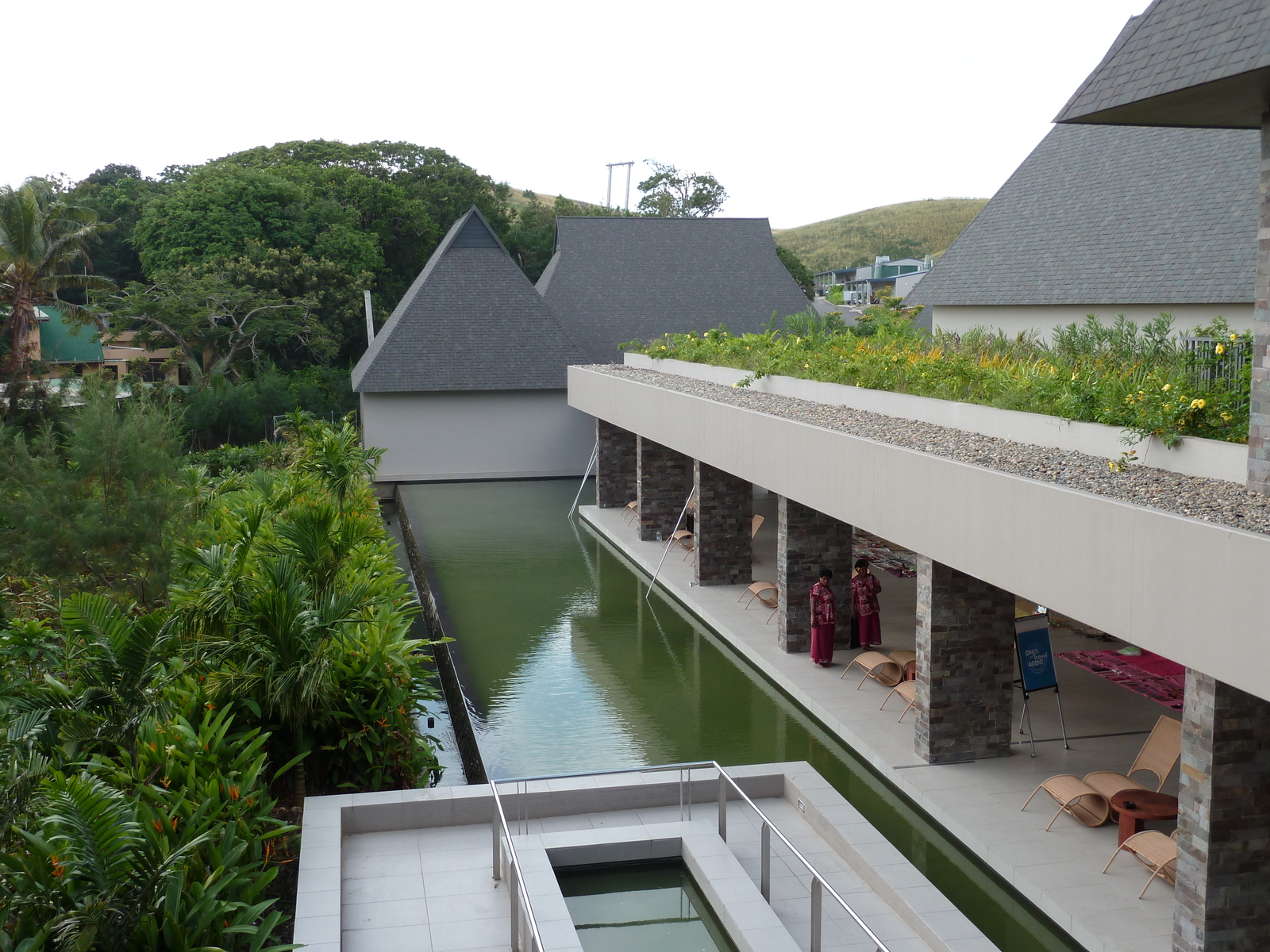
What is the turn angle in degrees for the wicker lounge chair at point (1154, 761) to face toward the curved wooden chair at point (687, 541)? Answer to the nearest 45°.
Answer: approximately 90° to its right

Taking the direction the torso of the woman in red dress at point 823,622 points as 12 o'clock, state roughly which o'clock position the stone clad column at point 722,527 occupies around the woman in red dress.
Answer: The stone clad column is roughly at 7 o'clock from the woman in red dress.

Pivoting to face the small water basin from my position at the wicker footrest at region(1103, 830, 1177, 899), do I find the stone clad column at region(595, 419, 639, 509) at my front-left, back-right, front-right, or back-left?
front-right

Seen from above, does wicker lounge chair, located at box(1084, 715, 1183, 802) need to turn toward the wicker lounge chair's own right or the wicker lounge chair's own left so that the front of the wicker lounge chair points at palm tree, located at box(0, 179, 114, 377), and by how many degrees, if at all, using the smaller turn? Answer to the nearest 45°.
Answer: approximately 90° to the wicker lounge chair's own right

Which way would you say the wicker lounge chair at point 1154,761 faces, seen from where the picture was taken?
facing the viewer and to the left of the viewer

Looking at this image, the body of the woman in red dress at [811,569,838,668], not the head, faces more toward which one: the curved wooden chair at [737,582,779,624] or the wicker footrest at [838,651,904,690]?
the wicker footrest

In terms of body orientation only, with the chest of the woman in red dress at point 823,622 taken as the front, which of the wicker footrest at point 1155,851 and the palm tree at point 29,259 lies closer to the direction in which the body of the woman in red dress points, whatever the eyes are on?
the wicker footrest

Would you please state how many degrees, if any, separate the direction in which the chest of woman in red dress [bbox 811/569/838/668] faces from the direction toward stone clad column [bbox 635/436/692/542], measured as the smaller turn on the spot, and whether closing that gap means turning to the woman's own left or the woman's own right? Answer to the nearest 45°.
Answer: approximately 135° to the woman's own left

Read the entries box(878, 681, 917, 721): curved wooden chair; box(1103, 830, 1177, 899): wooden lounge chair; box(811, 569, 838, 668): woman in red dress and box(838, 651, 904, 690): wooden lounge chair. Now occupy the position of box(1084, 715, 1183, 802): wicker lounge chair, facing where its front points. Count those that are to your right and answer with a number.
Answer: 3

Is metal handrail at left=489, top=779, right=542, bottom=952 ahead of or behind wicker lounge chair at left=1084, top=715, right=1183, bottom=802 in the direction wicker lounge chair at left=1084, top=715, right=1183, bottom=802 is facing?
ahead

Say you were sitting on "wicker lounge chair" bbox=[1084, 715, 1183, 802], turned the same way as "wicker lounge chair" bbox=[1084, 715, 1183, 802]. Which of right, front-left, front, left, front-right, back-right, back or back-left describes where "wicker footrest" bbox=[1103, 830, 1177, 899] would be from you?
front-left

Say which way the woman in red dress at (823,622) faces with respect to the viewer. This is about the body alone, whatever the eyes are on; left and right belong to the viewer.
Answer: facing the viewer and to the right of the viewer

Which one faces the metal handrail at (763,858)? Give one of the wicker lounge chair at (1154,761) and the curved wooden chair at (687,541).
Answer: the wicker lounge chair

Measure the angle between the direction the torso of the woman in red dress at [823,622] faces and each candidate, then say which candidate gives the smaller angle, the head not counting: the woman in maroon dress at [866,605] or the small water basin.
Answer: the small water basin
